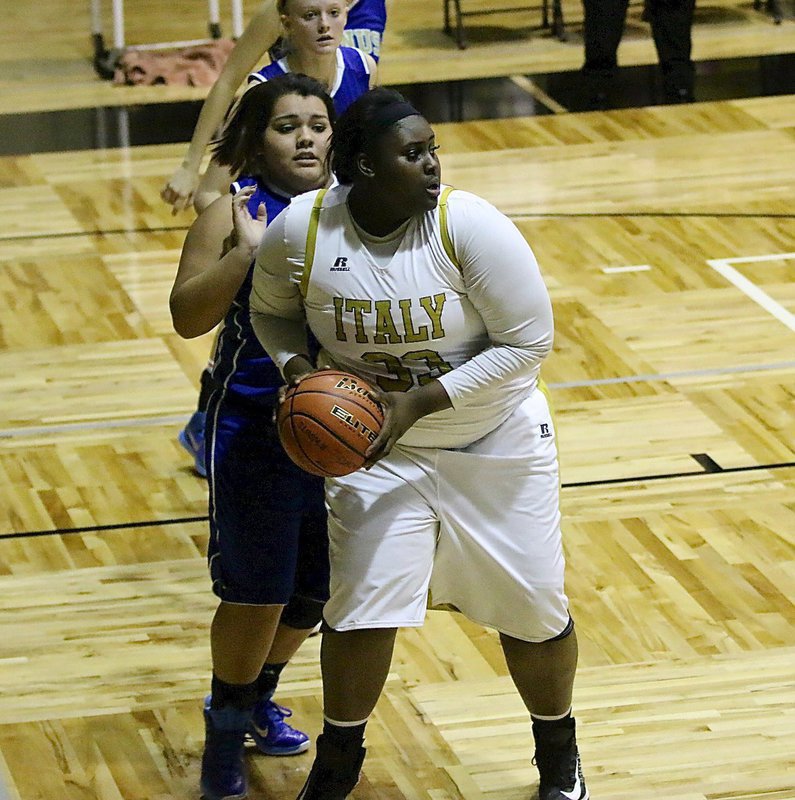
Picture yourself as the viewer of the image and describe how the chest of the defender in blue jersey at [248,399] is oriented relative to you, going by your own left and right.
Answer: facing the viewer and to the right of the viewer

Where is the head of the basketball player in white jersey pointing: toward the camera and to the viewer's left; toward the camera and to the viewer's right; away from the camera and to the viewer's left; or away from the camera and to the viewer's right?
toward the camera and to the viewer's right

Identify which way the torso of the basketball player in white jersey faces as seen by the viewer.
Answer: toward the camera

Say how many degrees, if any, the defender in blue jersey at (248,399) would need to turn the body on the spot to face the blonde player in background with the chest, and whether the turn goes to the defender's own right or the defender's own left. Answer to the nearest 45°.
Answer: approximately 135° to the defender's own left

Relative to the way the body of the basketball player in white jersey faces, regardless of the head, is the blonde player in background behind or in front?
behind

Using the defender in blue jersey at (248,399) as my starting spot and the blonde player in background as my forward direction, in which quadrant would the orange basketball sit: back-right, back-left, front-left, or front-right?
back-right

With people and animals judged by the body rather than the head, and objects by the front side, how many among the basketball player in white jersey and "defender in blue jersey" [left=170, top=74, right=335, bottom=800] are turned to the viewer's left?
0
